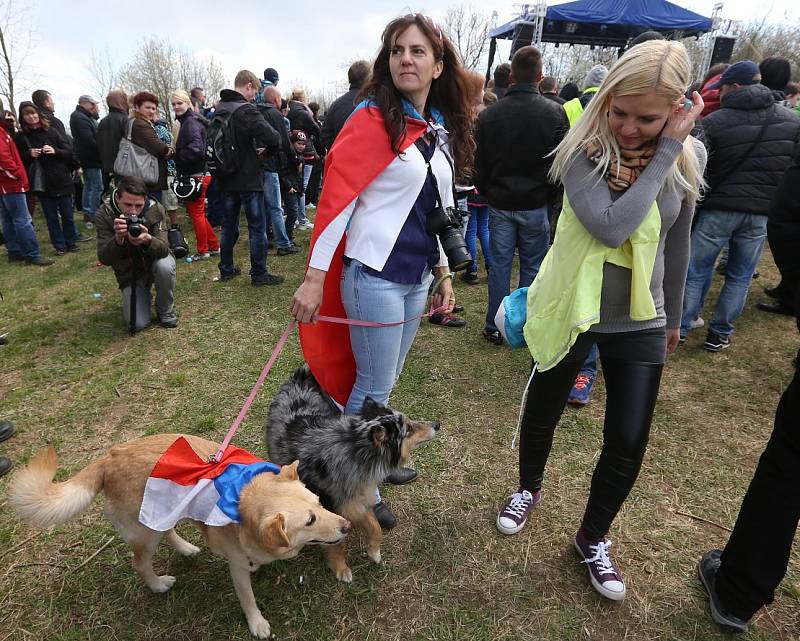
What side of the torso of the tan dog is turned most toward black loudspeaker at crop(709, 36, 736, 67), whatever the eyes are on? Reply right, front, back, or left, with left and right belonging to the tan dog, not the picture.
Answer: left

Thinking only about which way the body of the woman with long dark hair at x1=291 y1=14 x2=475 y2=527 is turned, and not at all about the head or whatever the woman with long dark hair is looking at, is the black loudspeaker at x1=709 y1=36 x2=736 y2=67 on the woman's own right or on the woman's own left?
on the woman's own left

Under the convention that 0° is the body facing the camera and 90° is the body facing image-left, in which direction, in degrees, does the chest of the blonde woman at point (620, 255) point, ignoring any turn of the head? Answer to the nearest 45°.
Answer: approximately 0°

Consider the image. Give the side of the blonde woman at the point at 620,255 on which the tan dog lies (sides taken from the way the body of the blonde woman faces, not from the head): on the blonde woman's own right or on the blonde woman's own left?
on the blonde woman's own right

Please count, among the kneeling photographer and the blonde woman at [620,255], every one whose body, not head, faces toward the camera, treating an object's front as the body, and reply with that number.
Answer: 2

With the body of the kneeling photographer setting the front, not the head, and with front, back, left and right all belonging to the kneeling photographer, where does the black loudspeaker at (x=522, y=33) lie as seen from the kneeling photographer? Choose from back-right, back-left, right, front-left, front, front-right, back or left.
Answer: back-left

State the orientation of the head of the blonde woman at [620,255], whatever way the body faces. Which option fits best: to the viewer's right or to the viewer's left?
to the viewer's left

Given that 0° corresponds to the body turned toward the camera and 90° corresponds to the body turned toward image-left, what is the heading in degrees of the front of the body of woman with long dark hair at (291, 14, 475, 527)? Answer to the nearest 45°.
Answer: approximately 315°

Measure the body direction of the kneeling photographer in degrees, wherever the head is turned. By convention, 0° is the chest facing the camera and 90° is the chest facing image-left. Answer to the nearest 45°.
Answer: approximately 0°

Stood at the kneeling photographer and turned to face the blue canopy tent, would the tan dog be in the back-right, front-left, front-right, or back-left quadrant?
back-right

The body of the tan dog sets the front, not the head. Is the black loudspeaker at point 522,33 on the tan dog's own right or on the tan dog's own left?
on the tan dog's own left

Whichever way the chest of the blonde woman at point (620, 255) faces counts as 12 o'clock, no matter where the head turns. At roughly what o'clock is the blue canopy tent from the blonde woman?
The blue canopy tent is roughly at 6 o'clock from the blonde woman.

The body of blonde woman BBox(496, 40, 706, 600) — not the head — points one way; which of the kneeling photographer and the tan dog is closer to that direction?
the tan dog
